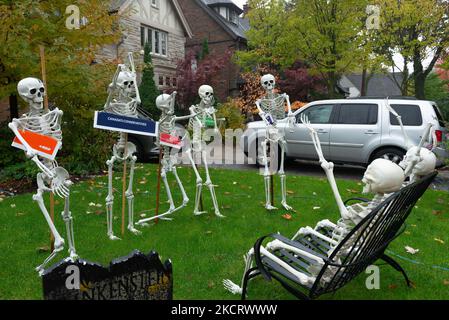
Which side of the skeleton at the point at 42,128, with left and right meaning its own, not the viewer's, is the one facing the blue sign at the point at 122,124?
left

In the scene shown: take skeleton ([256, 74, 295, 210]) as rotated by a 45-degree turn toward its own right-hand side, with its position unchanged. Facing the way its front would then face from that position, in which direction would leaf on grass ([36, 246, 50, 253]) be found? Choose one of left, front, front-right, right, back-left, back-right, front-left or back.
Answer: front

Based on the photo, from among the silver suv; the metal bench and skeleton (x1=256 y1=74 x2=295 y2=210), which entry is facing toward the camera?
the skeleton

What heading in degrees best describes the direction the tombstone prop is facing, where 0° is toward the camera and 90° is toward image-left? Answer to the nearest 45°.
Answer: approximately 0°

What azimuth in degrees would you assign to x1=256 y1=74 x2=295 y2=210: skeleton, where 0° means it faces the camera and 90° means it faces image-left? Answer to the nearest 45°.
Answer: approximately 0°

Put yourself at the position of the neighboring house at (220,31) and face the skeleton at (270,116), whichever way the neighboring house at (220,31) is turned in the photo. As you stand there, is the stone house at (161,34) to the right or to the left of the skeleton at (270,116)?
right

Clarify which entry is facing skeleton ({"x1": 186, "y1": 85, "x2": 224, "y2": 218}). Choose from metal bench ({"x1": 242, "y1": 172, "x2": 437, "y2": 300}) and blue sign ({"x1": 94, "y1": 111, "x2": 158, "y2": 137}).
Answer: the metal bench

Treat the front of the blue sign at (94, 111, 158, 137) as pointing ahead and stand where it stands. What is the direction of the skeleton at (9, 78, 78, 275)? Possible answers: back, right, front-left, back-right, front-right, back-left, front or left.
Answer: front-right

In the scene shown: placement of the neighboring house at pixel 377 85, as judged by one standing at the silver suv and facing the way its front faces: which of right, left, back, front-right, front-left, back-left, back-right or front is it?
right

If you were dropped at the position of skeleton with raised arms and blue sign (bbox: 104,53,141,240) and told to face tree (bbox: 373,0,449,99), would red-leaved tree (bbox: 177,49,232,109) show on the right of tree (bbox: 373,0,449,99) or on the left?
left

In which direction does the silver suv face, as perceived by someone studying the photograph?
facing to the left of the viewer
